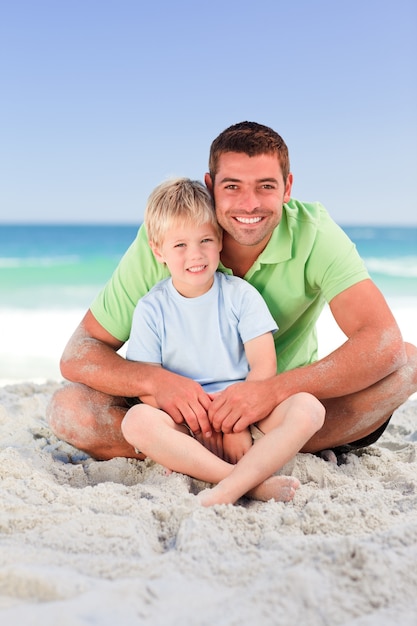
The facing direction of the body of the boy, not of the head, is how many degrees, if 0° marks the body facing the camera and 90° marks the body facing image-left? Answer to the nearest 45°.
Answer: approximately 0°
